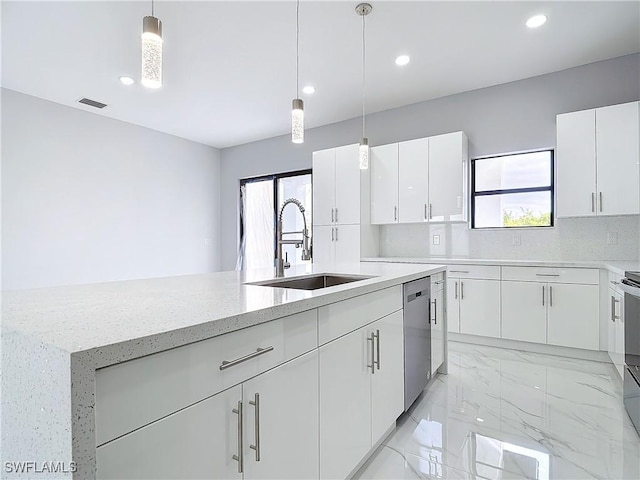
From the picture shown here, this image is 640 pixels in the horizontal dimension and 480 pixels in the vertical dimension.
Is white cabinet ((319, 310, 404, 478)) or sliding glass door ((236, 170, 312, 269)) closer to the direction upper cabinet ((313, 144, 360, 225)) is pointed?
the white cabinet

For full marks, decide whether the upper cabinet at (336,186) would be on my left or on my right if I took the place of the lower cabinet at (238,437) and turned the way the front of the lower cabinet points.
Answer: on my left

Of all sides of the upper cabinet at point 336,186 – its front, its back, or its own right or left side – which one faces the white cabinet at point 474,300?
left

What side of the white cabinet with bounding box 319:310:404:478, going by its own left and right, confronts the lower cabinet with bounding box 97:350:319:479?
right

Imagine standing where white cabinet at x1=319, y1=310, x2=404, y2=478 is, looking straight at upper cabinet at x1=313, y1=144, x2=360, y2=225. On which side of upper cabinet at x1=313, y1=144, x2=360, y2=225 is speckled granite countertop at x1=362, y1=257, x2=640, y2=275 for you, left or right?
right

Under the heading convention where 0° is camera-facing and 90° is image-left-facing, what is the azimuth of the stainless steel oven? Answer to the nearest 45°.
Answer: approximately 90°
